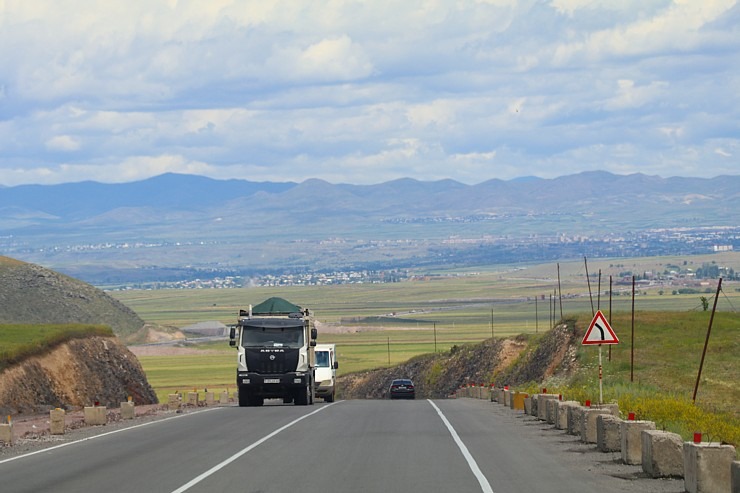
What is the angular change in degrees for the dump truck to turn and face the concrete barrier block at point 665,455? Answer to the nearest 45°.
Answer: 0° — it already faces it

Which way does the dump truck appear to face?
toward the camera

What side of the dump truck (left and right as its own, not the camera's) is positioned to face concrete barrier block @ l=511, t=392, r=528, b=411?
left

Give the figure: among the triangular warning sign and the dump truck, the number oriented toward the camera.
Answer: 2

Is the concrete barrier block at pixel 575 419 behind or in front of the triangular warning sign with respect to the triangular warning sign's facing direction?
in front

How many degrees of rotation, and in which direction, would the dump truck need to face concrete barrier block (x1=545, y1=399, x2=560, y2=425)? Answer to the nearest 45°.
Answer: approximately 45° to its left

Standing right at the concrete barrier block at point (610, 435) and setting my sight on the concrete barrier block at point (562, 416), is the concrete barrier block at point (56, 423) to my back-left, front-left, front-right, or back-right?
front-left

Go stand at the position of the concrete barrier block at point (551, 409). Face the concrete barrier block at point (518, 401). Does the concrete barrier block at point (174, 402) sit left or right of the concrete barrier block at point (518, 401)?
left

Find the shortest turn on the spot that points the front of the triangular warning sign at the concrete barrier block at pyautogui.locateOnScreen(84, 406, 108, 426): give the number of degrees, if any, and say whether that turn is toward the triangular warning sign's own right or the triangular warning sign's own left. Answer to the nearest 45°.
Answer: approximately 90° to the triangular warning sign's own right

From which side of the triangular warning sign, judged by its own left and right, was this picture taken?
front

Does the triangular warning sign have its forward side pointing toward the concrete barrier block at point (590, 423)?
yes

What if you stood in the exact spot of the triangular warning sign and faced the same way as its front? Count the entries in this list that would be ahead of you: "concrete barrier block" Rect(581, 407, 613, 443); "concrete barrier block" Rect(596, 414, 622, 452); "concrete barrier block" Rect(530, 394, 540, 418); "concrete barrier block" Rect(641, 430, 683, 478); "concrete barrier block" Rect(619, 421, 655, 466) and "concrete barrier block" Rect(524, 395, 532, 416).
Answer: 4
